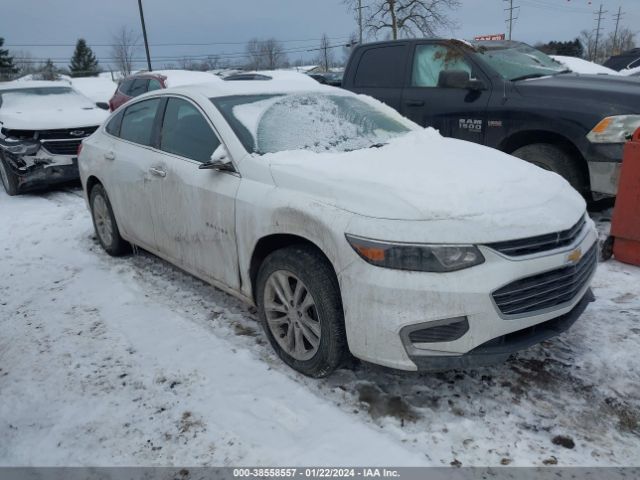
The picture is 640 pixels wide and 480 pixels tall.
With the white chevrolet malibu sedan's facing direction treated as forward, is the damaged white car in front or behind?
behind

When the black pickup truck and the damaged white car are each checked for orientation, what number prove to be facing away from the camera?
0

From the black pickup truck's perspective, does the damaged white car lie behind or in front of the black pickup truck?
behind

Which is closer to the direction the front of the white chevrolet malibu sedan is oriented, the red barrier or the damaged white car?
the red barrier

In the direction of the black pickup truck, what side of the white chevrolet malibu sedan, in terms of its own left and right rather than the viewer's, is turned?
left

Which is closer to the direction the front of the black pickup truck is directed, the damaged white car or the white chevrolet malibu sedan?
the white chevrolet malibu sedan

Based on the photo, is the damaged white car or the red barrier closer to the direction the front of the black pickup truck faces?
the red barrier

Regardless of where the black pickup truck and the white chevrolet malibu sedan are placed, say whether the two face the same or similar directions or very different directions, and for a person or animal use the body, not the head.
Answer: same or similar directions

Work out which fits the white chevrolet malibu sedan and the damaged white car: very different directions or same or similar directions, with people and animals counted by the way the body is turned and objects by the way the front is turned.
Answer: same or similar directions

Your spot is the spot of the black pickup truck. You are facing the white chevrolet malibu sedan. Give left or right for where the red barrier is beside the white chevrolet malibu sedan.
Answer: left

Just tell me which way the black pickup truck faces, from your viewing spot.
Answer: facing the viewer and to the right of the viewer

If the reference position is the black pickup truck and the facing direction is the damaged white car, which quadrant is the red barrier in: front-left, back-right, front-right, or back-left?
back-left

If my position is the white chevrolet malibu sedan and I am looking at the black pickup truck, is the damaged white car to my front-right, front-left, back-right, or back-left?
front-left

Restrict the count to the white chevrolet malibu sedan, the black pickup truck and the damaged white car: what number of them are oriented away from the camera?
0

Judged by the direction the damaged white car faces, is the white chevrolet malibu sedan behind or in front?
in front
